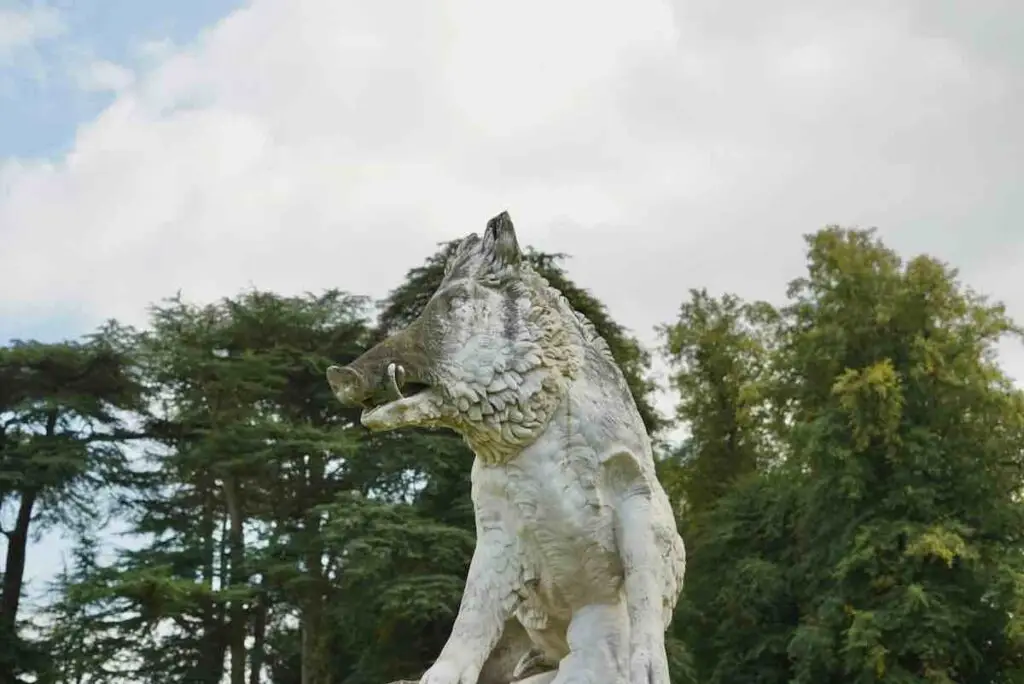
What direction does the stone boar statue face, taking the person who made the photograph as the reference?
facing the viewer and to the left of the viewer
